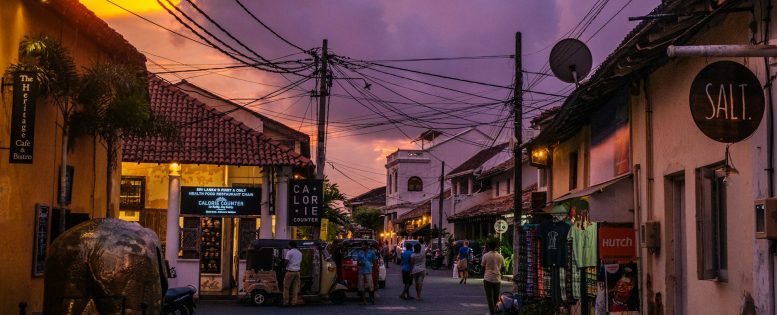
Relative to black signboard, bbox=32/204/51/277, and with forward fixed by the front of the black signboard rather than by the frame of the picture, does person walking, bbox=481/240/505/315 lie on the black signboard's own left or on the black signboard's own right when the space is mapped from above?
on the black signboard's own left

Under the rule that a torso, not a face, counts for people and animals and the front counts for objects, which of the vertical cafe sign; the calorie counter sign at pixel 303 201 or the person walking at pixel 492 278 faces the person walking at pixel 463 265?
the person walking at pixel 492 278

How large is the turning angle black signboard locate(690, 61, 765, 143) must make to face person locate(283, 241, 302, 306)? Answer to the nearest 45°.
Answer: approximately 135° to its right

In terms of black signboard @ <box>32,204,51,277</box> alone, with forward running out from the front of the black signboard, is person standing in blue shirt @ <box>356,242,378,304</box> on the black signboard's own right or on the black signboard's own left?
on the black signboard's own left

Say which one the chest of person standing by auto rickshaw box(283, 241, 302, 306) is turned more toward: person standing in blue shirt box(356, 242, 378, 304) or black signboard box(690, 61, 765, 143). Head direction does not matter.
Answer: the person standing in blue shirt

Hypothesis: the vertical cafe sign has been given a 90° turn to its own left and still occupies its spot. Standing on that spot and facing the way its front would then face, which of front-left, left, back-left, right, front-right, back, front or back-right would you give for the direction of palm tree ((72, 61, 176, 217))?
front-left

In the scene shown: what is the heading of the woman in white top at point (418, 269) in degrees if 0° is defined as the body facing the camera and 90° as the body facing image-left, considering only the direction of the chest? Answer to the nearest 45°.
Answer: approximately 180°
